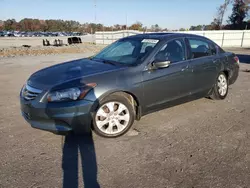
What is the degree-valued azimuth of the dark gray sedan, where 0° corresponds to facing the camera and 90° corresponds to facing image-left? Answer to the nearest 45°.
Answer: approximately 45°
